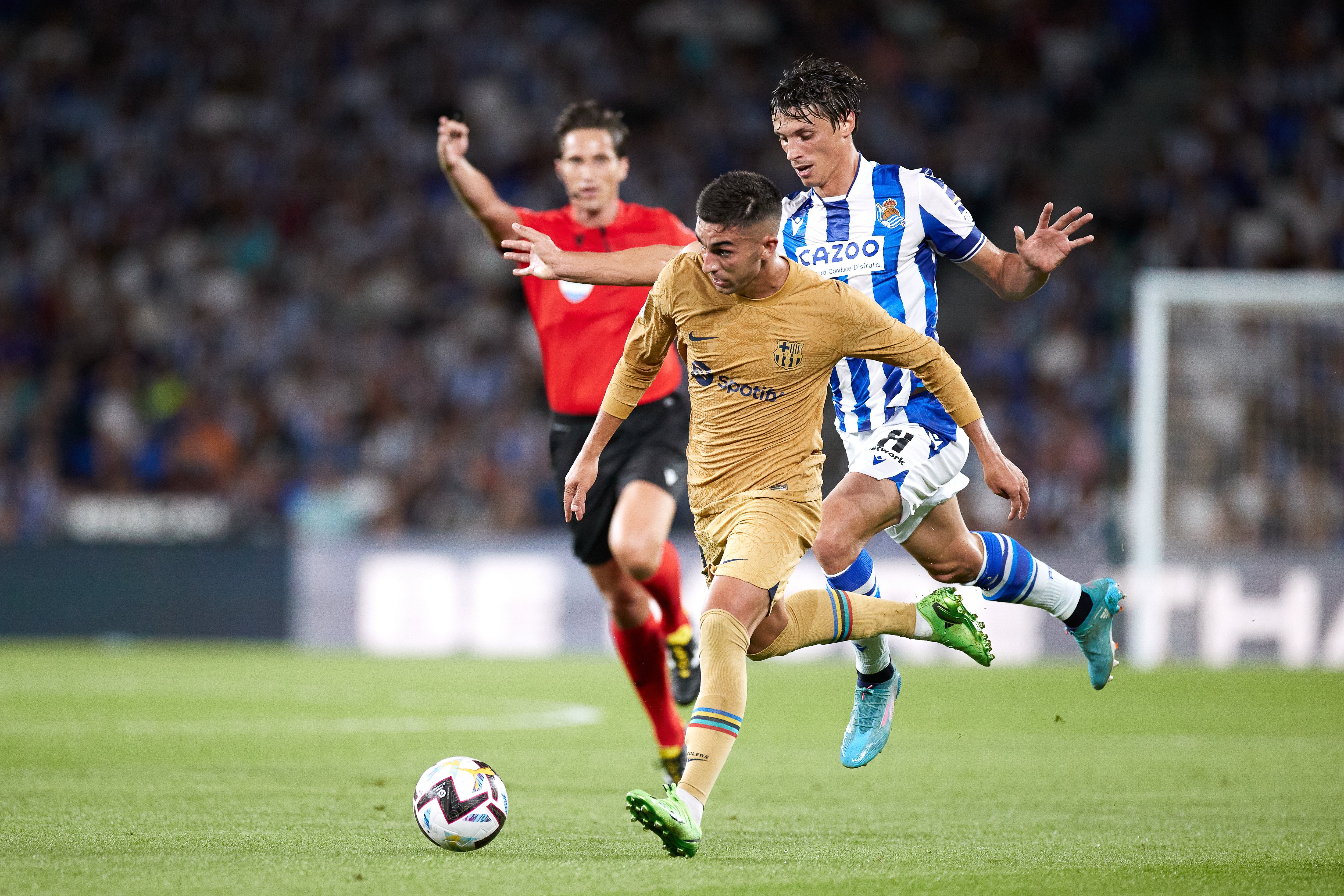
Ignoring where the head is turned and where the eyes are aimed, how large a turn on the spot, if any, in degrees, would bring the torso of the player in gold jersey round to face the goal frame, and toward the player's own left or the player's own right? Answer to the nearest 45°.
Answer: approximately 135° to the player's own right

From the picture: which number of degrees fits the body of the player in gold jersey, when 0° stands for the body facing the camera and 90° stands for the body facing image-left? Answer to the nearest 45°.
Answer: approximately 45°

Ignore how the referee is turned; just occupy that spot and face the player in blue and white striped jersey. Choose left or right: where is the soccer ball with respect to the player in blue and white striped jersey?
right

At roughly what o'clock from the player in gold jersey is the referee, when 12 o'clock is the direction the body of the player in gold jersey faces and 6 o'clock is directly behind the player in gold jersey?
The referee is roughly at 4 o'clock from the player in gold jersey.

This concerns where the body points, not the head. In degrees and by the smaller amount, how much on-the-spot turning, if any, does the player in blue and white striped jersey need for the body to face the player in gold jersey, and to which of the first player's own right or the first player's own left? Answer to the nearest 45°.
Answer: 0° — they already face them

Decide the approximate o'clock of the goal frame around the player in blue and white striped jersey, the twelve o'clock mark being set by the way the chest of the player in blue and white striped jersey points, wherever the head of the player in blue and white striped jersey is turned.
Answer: The goal frame is roughly at 5 o'clock from the player in blue and white striped jersey.

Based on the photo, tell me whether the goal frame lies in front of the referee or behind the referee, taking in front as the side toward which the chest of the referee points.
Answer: behind

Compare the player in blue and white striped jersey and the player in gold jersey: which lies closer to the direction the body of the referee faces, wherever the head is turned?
the player in gold jersey

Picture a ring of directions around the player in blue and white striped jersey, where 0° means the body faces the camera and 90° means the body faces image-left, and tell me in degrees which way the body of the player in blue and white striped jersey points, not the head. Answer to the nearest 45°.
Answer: approximately 45°
